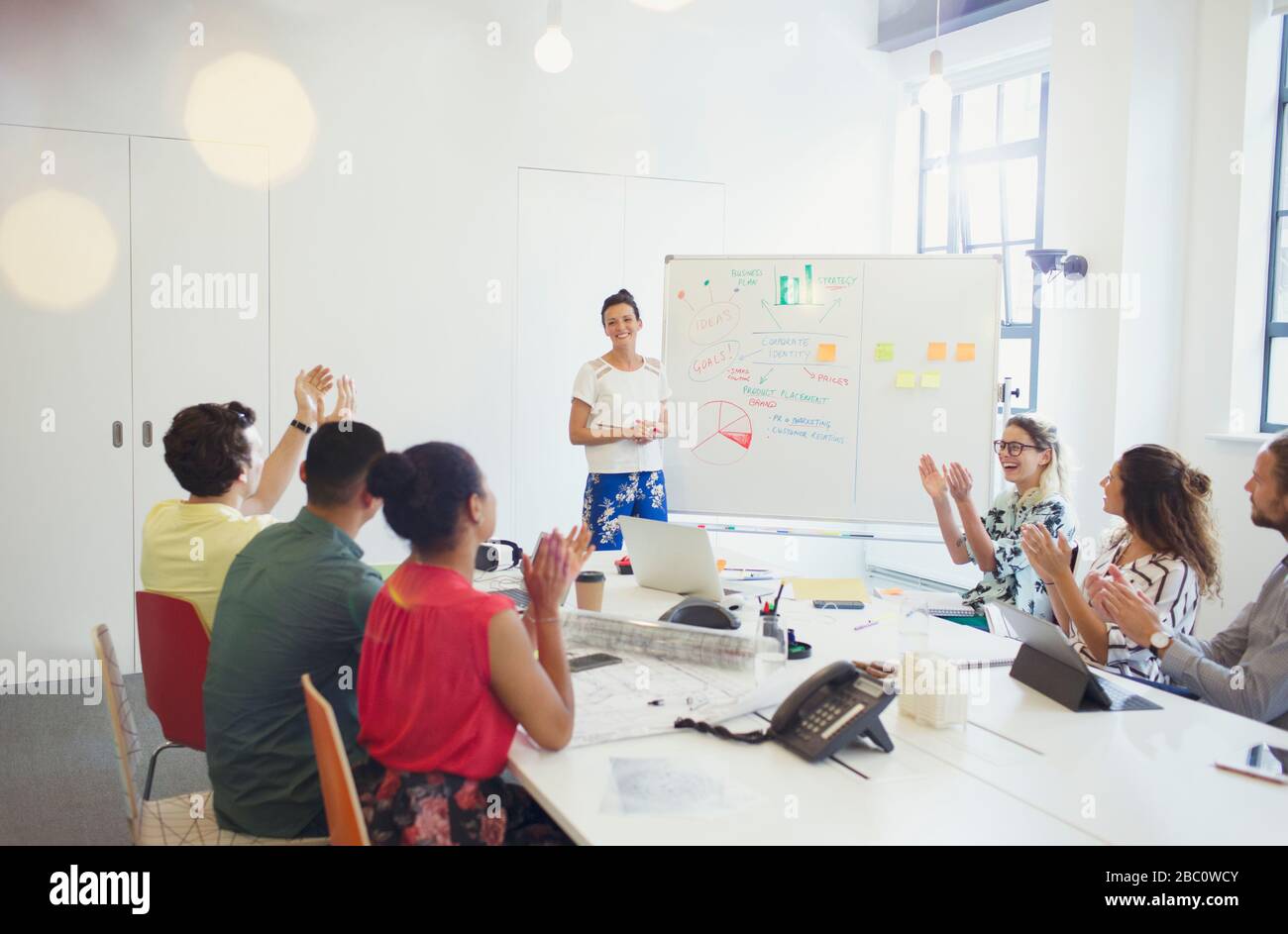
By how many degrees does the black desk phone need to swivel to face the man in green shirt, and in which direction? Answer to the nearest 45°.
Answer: approximately 45° to its right

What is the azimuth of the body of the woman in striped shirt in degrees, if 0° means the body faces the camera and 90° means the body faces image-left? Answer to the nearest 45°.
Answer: approximately 90°

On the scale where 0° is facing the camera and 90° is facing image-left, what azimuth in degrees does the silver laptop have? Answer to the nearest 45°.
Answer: approximately 225°

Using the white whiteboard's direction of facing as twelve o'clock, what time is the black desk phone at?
The black desk phone is roughly at 12 o'clock from the white whiteboard.

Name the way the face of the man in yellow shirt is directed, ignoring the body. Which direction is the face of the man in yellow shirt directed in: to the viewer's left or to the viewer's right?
to the viewer's right

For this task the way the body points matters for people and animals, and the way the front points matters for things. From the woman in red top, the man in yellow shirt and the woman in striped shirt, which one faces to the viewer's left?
the woman in striped shirt

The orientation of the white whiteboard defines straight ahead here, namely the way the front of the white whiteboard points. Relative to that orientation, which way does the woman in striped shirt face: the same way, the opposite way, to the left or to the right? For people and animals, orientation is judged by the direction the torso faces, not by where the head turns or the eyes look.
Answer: to the right

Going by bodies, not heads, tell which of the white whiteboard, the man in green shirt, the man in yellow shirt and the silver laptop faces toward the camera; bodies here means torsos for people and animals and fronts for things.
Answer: the white whiteboard

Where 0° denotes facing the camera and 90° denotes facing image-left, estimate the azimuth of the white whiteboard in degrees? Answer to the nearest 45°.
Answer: approximately 0°
